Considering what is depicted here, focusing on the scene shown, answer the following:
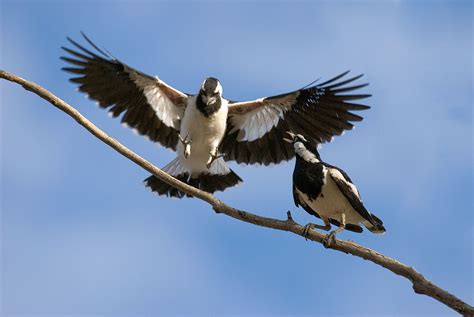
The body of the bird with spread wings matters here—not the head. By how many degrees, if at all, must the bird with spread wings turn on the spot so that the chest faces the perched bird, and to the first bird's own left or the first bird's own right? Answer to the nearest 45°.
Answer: approximately 45° to the first bird's own left

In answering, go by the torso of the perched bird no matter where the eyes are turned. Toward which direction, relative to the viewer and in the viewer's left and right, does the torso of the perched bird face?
facing the viewer and to the left of the viewer

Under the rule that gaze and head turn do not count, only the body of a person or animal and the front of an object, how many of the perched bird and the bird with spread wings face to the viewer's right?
0

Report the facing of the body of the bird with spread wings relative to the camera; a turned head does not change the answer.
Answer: toward the camera
